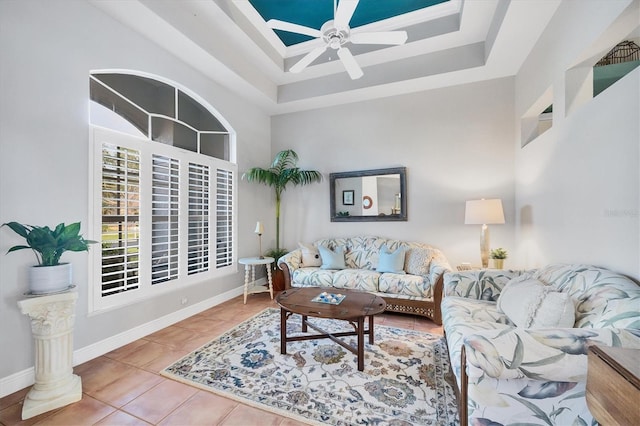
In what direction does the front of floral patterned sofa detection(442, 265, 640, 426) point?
to the viewer's left

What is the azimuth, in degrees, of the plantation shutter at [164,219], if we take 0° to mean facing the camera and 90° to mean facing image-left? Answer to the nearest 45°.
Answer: approximately 315°

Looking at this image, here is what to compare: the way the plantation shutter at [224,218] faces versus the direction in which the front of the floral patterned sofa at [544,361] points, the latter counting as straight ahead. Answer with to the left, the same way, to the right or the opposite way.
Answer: the opposite way

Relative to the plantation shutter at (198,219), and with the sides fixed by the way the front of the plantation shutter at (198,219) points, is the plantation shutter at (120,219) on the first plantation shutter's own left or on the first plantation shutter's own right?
on the first plantation shutter's own right

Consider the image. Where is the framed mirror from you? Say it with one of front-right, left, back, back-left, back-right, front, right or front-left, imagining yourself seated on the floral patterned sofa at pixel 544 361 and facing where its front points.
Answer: front-right

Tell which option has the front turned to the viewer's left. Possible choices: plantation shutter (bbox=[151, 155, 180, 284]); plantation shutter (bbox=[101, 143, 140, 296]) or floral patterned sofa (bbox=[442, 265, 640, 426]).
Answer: the floral patterned sofa

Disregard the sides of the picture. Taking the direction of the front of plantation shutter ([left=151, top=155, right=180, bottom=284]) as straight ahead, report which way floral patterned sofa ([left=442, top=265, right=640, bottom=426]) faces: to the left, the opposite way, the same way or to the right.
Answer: the opposite way

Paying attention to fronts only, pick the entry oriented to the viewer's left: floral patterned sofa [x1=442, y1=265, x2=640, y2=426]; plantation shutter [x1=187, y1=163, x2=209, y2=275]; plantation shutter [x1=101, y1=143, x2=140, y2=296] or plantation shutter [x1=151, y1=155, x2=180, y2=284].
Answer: the floral patterned sofa

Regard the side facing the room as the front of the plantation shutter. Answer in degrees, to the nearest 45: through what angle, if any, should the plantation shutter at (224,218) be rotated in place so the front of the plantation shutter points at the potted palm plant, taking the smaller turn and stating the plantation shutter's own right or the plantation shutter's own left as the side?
approximately 45° to the plantation shutter's own left

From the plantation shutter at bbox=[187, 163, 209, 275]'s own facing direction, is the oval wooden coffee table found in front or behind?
in front

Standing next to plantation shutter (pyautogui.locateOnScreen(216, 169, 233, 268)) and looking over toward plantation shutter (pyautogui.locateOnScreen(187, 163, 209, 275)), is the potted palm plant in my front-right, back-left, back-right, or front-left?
back-left

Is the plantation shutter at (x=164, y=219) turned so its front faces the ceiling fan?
yes

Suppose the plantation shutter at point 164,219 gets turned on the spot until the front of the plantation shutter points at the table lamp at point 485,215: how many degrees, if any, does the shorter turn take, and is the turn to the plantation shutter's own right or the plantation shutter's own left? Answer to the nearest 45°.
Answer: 0° — it already faces it

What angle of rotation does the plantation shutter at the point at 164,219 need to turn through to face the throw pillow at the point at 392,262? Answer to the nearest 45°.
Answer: approximately 45° to its left
